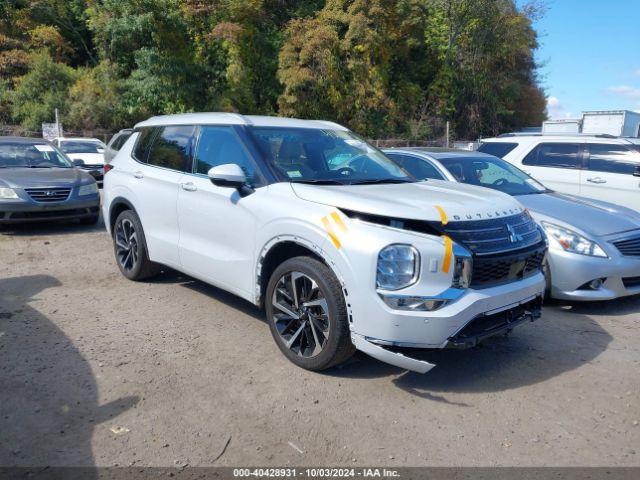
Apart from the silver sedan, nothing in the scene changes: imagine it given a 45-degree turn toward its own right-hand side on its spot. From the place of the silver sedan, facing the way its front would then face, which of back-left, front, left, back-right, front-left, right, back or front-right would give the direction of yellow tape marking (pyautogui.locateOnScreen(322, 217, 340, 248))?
front-right

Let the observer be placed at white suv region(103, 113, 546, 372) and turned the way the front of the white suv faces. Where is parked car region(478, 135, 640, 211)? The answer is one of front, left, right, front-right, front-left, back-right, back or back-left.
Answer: left

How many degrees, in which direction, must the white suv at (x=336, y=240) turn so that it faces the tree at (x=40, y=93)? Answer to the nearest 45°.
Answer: approximately 180°

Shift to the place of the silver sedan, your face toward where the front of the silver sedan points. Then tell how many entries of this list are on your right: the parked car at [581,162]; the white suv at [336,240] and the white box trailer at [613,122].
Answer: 1

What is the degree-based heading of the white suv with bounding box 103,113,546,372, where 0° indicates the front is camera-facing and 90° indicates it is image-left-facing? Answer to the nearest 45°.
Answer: approximately 315°

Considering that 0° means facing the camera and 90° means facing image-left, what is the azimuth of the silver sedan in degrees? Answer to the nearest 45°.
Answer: approximately 315°

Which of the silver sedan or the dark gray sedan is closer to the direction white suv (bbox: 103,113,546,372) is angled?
the silver sedan

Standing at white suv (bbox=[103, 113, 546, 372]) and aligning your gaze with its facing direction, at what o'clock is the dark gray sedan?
The dark gray sedan is roughly at 6 o'clock from the white suv.

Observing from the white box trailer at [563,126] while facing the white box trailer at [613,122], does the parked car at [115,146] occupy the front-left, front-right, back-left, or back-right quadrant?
back-right

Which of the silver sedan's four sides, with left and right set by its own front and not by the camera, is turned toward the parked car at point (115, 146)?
back

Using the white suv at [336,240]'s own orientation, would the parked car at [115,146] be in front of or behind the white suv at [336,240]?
behind

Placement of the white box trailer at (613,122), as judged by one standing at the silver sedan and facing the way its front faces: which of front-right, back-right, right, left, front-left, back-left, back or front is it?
back-left

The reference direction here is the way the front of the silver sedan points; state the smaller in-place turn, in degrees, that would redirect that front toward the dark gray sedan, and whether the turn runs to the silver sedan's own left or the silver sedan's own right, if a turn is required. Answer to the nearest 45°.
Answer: approximately 135° to the silver sedan's own right

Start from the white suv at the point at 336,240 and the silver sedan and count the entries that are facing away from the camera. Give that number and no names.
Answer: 0
